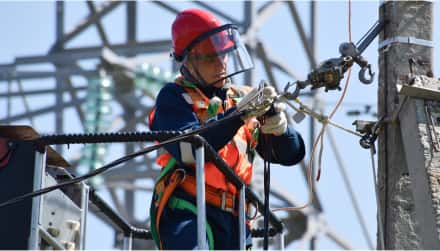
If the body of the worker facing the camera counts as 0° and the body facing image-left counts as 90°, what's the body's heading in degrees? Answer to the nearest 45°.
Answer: approximately 315°

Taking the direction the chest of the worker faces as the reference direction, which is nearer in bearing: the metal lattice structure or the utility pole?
the utility pole

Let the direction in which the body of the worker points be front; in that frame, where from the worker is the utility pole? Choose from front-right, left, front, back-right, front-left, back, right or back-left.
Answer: front-left

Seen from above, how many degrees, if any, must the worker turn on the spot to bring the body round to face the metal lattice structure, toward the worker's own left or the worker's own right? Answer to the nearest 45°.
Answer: approximately 135° to the worker's own left
